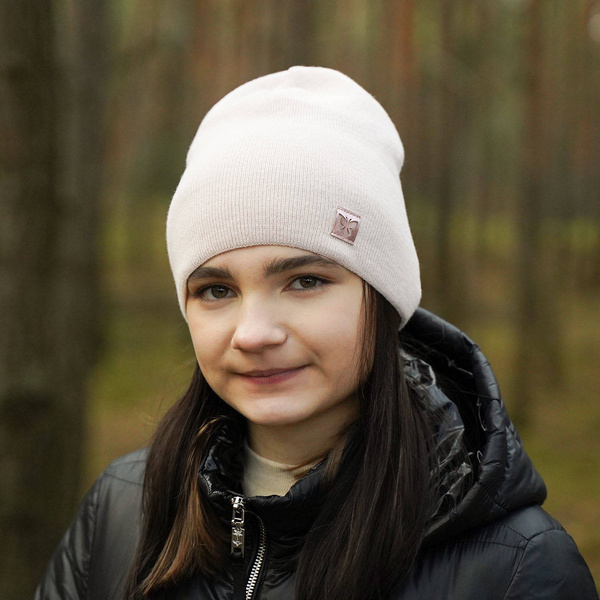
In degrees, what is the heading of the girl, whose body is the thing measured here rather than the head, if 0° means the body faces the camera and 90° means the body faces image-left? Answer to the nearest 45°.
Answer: approximately 45°
